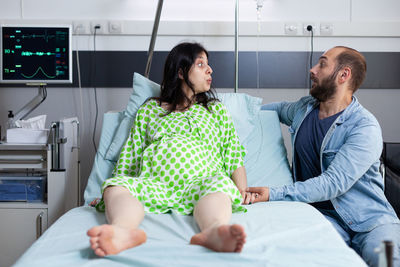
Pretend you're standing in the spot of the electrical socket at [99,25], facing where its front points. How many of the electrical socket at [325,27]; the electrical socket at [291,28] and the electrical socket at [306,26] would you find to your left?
3

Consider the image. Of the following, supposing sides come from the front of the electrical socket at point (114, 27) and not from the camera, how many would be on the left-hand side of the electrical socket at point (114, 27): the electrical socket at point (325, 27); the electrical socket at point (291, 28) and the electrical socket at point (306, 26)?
3

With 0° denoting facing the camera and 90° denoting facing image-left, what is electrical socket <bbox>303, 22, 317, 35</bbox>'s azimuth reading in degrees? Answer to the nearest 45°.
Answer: approximately 0°

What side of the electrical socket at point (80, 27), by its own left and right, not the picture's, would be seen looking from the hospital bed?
front

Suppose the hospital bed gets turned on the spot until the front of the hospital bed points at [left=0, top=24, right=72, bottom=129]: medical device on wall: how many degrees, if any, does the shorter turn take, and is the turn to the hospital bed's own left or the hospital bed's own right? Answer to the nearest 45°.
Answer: approximately 135° to the hospital bed's own right

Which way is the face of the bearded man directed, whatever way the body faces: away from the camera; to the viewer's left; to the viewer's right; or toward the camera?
to the viewer's left

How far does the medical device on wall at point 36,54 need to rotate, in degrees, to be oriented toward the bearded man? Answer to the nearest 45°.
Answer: approximately 45° to its left
